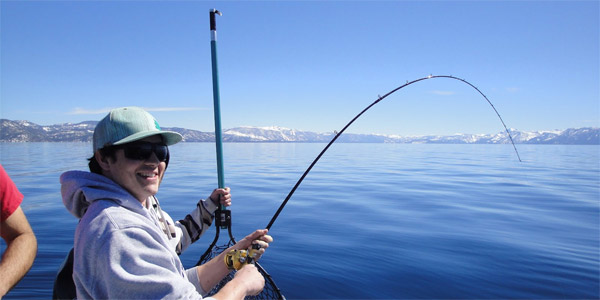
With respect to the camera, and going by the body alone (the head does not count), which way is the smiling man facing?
to the viewer's right

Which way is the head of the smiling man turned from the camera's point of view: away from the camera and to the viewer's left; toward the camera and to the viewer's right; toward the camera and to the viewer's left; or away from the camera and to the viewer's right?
toward the camera and to the viewer's right

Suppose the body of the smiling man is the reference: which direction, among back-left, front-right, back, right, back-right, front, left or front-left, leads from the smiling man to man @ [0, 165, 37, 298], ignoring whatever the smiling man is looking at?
back-left
